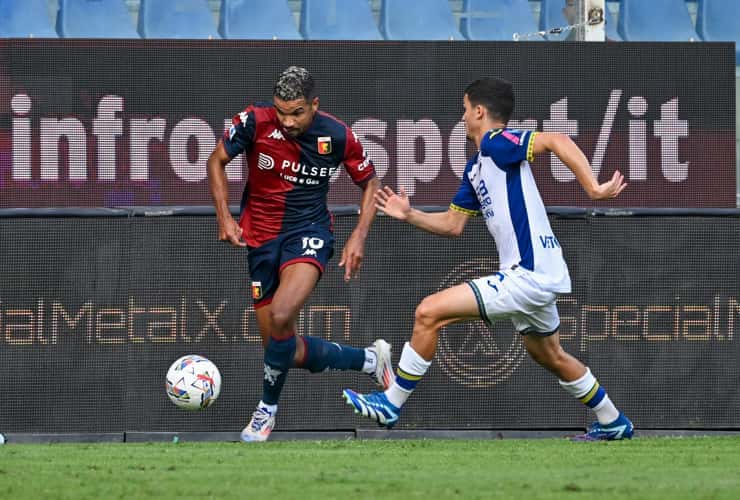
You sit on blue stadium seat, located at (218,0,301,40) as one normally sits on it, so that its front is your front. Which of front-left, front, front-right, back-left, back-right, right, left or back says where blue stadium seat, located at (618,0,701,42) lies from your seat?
left

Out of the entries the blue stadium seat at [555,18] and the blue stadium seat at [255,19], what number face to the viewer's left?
0

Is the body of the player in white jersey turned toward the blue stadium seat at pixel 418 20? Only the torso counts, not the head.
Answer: no

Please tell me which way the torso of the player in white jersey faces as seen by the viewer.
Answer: to the viewer's left

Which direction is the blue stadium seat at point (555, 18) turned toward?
toward the camera

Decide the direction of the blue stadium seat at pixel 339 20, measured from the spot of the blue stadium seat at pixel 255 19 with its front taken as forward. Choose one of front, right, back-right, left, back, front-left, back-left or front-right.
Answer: left

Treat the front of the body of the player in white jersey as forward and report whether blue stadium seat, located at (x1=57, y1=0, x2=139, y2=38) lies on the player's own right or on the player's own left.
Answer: on the player's own right

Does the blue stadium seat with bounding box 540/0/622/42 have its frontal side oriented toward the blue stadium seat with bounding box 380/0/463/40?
no

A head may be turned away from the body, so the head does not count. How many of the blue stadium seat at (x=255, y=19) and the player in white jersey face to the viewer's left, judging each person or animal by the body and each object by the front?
1

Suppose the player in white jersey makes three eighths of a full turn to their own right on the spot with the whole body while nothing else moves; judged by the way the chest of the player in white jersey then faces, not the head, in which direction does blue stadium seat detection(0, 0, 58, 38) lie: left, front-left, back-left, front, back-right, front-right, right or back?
left

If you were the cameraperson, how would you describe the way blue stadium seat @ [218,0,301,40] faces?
facing the viewer

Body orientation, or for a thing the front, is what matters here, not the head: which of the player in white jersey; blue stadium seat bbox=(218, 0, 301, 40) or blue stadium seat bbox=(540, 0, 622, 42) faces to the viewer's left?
the player in white jersey

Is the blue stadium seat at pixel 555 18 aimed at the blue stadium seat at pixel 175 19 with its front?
no

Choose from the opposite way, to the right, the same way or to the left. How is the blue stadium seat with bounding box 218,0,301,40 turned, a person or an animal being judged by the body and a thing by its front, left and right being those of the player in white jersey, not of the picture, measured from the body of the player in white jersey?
to the left

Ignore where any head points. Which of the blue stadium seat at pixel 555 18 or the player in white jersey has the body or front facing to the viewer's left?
the player in white jersey

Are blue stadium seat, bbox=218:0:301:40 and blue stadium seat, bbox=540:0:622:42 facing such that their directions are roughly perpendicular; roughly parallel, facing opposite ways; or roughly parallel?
roughly parallel

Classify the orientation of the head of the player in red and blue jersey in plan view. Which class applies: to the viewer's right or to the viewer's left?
to the viewer's left
